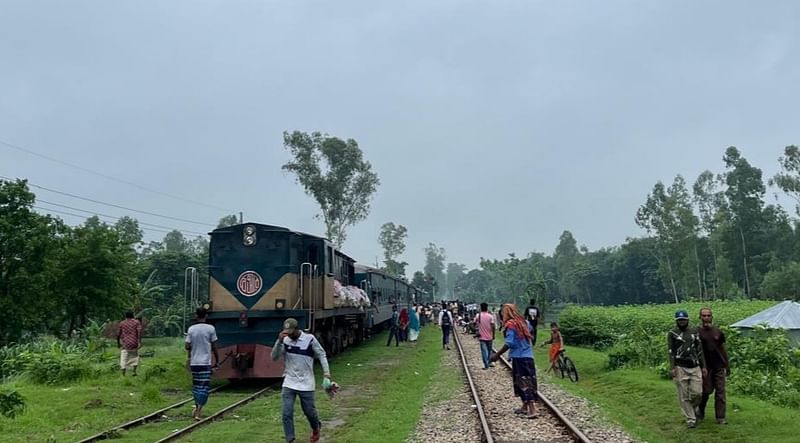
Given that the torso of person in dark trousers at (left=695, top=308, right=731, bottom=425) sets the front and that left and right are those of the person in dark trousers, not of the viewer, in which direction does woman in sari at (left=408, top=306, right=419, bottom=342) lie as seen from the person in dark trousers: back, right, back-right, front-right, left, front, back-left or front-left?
right

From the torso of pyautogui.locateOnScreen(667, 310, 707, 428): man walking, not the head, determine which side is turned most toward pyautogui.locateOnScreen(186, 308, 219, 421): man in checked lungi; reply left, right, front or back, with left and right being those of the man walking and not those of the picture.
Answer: right

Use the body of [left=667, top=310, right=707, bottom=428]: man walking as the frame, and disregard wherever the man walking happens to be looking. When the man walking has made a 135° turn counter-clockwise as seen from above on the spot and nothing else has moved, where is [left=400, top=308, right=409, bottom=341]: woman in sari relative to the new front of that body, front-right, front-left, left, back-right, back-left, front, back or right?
left

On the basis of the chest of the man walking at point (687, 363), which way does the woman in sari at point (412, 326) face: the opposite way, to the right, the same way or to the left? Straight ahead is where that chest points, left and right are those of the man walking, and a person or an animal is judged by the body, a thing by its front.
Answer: the opposite way

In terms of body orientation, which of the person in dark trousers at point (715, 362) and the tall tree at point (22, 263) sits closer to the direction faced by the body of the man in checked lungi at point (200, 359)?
the tall tree

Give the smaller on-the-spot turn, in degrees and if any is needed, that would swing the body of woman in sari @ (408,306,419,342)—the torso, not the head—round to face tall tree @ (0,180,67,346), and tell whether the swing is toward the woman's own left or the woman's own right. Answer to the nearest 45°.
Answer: approximately 90° to the woman's own left

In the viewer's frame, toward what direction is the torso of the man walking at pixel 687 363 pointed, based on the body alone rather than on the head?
toward the camera

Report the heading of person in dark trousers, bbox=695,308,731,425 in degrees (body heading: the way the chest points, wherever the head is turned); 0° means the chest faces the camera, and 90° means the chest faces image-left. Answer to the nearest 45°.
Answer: approximately 45°

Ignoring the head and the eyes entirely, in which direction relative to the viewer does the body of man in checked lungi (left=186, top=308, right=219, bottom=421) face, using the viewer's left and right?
facing away from the viewer

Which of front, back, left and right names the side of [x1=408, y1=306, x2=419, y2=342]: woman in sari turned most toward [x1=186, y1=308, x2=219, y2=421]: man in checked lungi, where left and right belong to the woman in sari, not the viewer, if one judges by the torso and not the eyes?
back

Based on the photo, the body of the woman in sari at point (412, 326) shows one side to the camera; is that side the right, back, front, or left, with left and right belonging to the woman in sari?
back

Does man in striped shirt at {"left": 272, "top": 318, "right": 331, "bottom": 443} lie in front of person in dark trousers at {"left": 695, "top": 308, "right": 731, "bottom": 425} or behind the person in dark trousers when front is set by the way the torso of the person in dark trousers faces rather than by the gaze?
in front

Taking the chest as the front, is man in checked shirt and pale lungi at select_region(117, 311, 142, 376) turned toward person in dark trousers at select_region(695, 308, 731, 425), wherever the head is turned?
no

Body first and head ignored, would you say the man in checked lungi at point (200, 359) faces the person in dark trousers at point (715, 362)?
no

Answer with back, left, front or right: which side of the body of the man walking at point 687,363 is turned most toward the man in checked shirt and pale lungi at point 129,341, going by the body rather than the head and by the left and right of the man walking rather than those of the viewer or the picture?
right

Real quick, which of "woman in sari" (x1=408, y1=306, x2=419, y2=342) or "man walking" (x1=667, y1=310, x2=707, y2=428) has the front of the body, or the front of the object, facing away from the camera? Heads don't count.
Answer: the woman in sari
